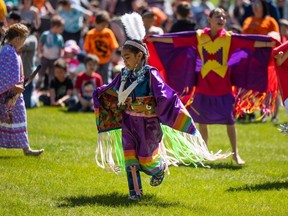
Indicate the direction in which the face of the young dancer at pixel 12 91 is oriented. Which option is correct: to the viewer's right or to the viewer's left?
to the viewer's right

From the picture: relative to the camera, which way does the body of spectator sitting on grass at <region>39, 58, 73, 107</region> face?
toward the camera

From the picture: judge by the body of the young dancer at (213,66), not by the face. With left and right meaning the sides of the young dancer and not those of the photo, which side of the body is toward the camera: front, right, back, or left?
front

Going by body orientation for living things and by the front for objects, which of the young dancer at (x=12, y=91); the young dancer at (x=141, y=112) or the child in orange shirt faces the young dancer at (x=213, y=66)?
the young dancer at (x=12, y=91)

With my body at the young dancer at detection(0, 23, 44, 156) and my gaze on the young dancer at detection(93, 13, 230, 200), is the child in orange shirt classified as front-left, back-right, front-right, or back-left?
back-left

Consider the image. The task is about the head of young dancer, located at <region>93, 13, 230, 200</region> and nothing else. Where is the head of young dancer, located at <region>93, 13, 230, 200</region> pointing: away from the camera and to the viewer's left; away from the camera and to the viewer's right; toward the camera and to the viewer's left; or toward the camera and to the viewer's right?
toward the camera and to the viewer's left

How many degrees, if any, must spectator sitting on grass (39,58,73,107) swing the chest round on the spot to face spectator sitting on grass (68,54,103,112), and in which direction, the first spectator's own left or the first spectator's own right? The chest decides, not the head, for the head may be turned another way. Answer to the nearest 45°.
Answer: approximately 45° to the first spectator's own left

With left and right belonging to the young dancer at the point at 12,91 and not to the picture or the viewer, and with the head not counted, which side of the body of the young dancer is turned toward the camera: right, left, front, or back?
right
